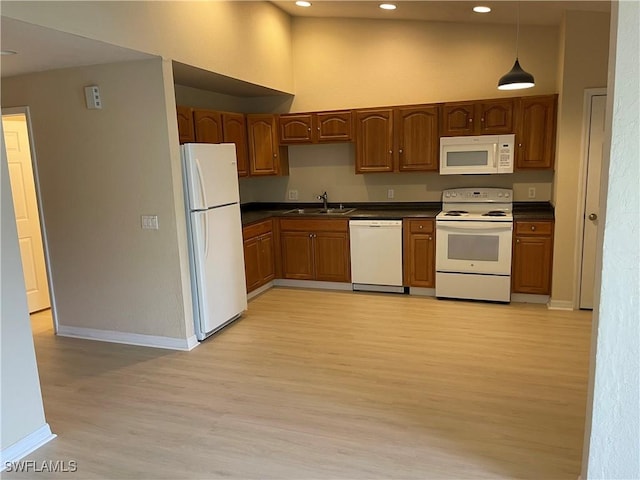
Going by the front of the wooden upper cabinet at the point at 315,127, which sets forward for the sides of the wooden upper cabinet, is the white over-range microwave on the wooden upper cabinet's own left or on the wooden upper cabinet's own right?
on the wooden upper cabinet's own left

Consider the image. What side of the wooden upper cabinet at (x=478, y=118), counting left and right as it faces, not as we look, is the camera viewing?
front

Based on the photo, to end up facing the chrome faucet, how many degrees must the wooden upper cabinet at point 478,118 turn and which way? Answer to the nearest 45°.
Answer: approximately 90° to its right

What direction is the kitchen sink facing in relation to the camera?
toward the camera

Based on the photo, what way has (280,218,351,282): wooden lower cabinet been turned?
toward the camera

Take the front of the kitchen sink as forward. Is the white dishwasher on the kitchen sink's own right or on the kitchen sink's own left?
on the kitchen sink's own left

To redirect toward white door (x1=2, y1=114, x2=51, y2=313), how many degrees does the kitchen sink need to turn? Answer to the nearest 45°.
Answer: approximately 90° to its right

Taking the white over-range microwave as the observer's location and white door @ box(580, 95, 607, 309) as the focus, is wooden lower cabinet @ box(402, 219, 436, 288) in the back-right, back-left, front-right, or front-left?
back-right

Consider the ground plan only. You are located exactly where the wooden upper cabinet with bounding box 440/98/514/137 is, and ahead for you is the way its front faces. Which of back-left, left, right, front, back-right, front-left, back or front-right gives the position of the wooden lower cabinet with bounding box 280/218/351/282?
right

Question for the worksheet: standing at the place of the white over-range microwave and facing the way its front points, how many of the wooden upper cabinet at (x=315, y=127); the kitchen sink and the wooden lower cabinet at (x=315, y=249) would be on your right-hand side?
3

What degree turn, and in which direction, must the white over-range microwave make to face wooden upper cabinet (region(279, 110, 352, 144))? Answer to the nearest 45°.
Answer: approximately 90° to its right

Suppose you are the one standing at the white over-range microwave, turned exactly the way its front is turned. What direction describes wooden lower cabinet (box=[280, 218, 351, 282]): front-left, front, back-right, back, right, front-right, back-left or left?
right

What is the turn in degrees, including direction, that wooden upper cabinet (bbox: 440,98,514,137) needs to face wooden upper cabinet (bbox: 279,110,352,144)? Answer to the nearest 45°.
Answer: approximately 90° to its right

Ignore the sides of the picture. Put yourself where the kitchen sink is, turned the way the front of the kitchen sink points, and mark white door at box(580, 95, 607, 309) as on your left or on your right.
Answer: on your left
